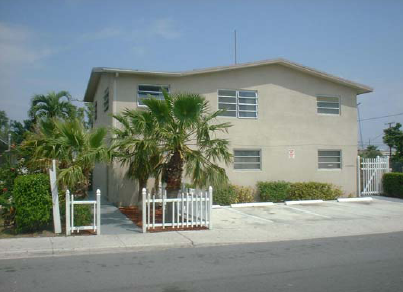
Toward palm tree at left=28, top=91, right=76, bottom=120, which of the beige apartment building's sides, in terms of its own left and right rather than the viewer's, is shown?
right

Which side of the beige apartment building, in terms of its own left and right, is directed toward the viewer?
front

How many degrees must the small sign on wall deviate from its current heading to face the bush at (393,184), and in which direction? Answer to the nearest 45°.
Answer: approximately 135° to its left

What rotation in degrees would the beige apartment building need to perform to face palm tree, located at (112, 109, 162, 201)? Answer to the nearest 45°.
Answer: approximately 45° to its right

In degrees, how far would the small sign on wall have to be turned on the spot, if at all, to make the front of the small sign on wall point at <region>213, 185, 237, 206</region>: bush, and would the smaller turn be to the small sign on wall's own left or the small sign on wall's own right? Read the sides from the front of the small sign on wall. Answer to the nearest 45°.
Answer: approximately 45° to the small sign on wall's own right

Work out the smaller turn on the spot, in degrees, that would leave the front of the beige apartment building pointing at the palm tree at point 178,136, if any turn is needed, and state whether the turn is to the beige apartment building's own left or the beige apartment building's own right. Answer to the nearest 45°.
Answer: approximately 45° to the beige apartment building's own right

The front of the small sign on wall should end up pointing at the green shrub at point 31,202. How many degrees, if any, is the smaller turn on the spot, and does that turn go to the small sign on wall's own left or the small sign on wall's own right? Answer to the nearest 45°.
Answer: approximately 45° to the small sign on wall's own right

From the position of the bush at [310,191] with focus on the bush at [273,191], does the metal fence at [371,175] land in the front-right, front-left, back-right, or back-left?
back-right

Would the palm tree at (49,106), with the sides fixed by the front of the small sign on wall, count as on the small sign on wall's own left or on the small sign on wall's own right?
on the small sign on wall's own right

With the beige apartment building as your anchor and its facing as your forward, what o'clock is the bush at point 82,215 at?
The bush is roughly at 1 o'clock from the beige apartment building.
